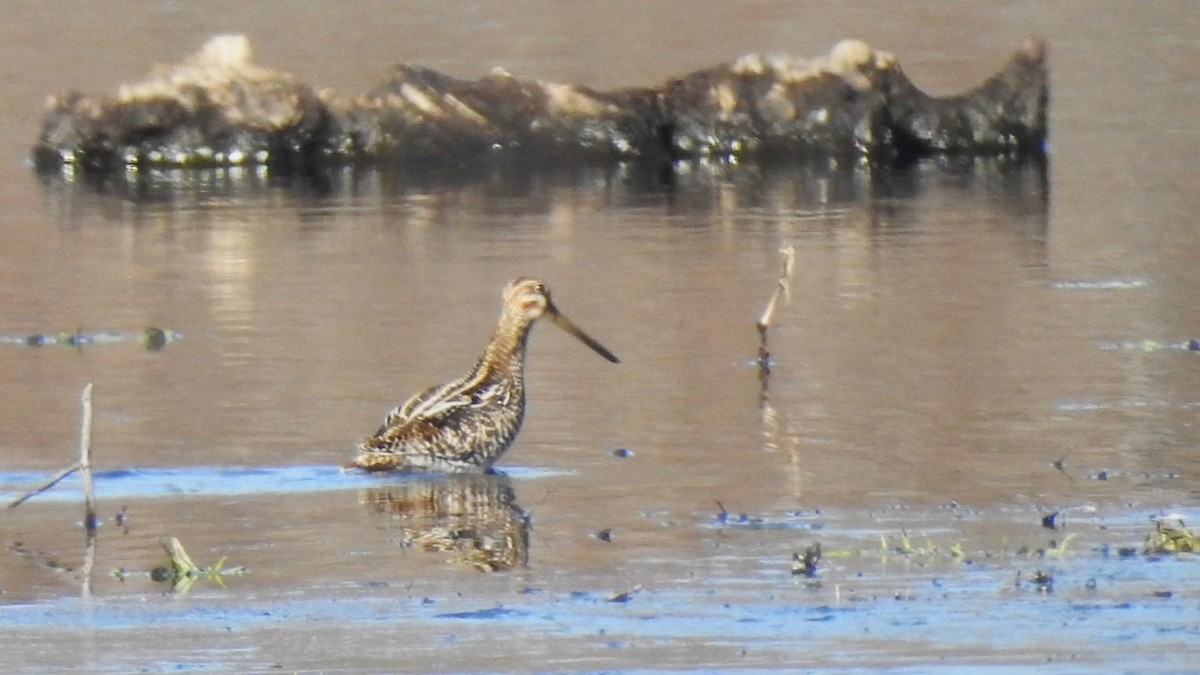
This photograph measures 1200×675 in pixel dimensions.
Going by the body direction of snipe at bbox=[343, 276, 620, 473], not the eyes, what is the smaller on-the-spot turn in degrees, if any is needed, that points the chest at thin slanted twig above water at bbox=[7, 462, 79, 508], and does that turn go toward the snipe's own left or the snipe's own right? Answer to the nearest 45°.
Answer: approximately 135° to the snipe's own right

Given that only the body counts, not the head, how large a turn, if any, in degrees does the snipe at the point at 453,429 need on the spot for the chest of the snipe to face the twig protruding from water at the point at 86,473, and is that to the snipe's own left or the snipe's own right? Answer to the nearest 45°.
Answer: approximately 135° to the snipe's own right

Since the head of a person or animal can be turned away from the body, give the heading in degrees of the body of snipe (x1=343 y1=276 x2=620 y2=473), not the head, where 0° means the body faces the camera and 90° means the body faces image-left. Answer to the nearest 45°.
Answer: approximately 270°

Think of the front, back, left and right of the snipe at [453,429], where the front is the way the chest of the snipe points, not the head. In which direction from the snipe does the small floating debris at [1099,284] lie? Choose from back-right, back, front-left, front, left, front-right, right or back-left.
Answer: front-left

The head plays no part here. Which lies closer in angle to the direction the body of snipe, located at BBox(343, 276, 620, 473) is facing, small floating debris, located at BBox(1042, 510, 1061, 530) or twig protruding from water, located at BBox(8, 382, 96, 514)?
the small floating debris

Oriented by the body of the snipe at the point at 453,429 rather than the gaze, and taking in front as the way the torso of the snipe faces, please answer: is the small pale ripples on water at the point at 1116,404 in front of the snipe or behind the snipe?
in front

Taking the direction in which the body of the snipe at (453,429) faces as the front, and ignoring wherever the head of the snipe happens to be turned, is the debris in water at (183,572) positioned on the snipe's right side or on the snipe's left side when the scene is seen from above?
on the snipe's right side

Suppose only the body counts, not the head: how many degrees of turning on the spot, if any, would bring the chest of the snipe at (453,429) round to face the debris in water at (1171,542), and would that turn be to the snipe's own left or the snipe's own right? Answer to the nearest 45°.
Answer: approximately 45° to the snipe's own right

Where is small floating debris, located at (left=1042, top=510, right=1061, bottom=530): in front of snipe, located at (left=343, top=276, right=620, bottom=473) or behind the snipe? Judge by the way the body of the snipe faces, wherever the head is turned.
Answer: in front

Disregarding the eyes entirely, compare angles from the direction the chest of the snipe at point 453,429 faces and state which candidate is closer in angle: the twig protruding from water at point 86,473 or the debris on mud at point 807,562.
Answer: the debris on mud

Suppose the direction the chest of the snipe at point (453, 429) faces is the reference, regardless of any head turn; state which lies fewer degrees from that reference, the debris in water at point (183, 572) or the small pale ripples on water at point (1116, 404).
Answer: the small pale ripples on water

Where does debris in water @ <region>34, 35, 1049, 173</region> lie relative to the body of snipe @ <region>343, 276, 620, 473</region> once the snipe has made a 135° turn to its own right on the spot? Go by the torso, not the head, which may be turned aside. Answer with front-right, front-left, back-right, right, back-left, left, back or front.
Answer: back-right

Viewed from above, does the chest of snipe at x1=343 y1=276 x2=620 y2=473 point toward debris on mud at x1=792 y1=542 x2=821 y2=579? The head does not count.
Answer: no

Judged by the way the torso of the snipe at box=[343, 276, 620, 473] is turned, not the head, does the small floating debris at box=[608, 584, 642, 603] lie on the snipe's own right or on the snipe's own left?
on the snipe's own right
